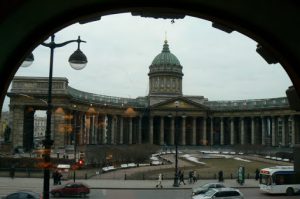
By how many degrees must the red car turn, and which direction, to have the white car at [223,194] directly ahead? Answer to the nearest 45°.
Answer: approximately 135° to its left

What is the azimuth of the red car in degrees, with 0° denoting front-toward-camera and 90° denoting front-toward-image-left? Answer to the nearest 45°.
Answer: approximately 90°
